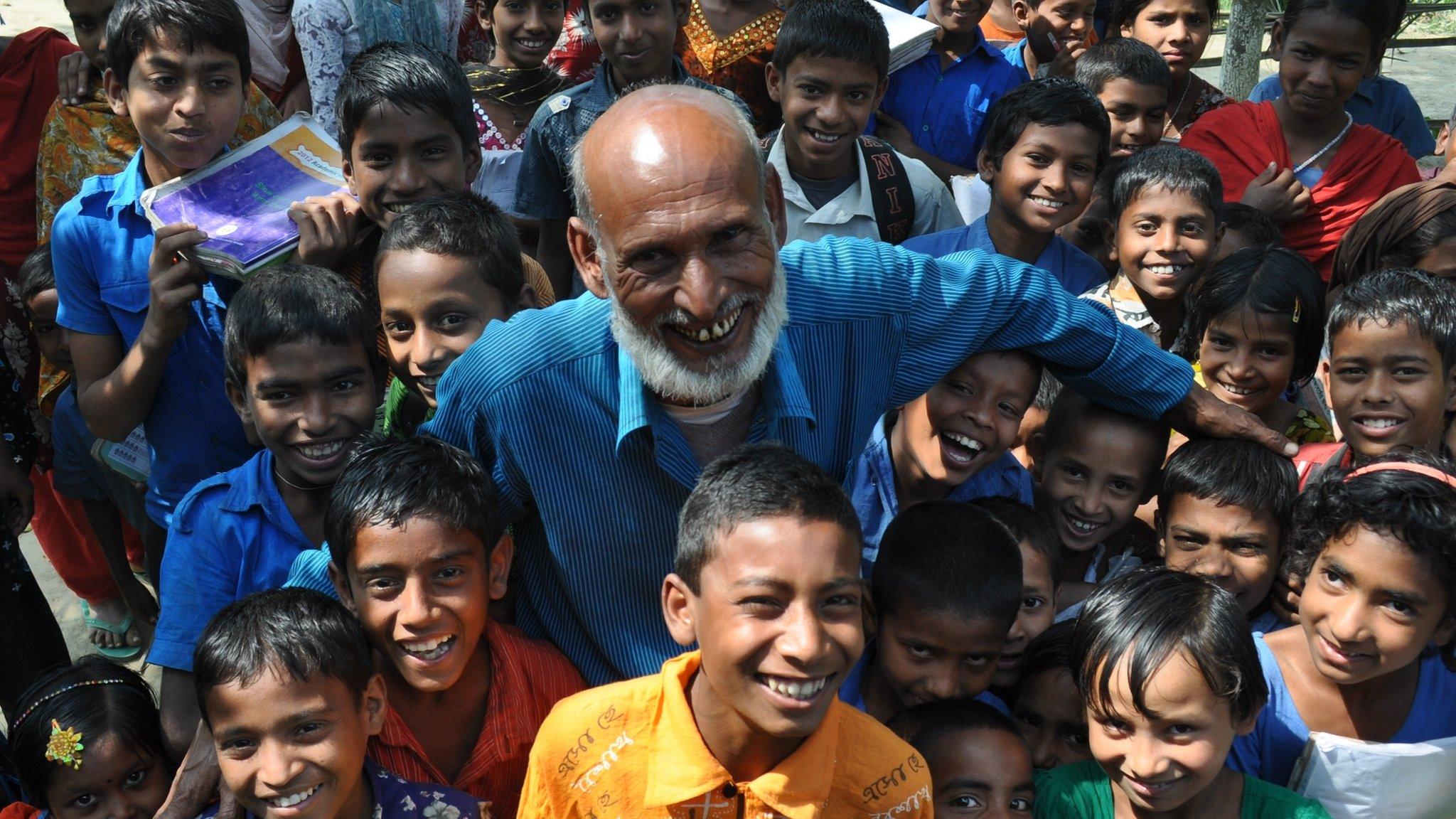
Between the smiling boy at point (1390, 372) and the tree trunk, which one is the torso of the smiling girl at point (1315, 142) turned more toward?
the smiling boy

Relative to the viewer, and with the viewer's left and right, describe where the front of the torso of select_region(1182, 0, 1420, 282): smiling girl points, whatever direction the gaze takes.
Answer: facing the viewer

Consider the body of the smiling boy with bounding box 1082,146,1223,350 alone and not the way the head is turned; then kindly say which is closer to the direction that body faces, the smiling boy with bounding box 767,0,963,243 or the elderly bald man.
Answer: the elderly bald man

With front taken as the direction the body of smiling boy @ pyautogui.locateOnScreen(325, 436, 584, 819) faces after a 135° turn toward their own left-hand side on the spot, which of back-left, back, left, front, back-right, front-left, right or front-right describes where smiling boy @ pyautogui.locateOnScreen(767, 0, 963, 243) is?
front

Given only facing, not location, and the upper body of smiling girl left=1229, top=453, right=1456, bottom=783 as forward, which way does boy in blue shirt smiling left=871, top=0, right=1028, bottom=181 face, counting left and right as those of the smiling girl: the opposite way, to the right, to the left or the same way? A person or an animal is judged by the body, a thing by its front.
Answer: the same way

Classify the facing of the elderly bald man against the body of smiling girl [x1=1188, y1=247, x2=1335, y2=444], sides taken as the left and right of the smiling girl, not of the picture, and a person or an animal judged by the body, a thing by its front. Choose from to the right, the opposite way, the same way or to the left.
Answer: the same way

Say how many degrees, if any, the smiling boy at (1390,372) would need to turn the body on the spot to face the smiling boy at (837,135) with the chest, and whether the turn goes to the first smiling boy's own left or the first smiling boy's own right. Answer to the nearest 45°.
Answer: approximately 90° to the first smiling boy's own right

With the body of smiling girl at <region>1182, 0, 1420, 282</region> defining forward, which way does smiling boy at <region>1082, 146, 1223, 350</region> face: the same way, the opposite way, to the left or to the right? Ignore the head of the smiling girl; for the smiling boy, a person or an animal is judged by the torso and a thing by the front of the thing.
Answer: the same way

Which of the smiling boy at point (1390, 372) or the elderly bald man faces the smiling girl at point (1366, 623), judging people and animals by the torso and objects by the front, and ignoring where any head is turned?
the smiling boy

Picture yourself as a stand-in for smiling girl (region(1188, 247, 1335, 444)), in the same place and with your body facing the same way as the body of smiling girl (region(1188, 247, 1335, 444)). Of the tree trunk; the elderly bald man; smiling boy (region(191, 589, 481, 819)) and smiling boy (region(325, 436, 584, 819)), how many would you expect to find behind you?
1

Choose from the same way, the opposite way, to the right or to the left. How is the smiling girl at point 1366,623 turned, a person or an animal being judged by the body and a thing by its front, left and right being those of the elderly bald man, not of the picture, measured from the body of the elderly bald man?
the same way

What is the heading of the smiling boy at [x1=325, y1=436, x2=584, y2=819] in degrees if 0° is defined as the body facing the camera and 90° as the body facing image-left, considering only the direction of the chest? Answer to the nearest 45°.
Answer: approximately 0°

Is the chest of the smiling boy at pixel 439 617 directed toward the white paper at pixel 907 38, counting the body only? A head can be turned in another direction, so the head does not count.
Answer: no

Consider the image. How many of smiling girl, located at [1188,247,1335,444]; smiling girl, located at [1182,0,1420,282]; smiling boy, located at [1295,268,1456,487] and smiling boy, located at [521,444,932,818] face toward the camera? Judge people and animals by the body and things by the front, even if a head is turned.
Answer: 4

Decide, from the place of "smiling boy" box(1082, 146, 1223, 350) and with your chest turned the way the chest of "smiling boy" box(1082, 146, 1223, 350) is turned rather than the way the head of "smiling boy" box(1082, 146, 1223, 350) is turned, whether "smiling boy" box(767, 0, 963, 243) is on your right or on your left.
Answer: on your right

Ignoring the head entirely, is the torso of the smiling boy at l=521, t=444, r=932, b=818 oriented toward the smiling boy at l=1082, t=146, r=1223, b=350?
no

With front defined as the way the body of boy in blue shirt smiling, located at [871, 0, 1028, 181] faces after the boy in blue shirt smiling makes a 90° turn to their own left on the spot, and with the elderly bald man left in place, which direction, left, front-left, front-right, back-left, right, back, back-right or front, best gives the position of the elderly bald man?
right

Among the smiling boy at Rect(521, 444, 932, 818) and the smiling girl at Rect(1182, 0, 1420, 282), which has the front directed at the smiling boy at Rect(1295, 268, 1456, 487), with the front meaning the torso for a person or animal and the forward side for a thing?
the smiling girl

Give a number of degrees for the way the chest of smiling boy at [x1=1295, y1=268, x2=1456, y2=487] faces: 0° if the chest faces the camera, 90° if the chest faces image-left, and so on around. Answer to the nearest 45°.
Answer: approximately 0°

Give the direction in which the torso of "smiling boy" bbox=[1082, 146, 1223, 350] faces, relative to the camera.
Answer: toward the camera

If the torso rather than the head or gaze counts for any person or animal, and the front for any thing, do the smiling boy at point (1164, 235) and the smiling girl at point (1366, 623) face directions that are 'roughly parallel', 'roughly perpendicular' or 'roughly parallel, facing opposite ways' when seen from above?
roughly parallel
